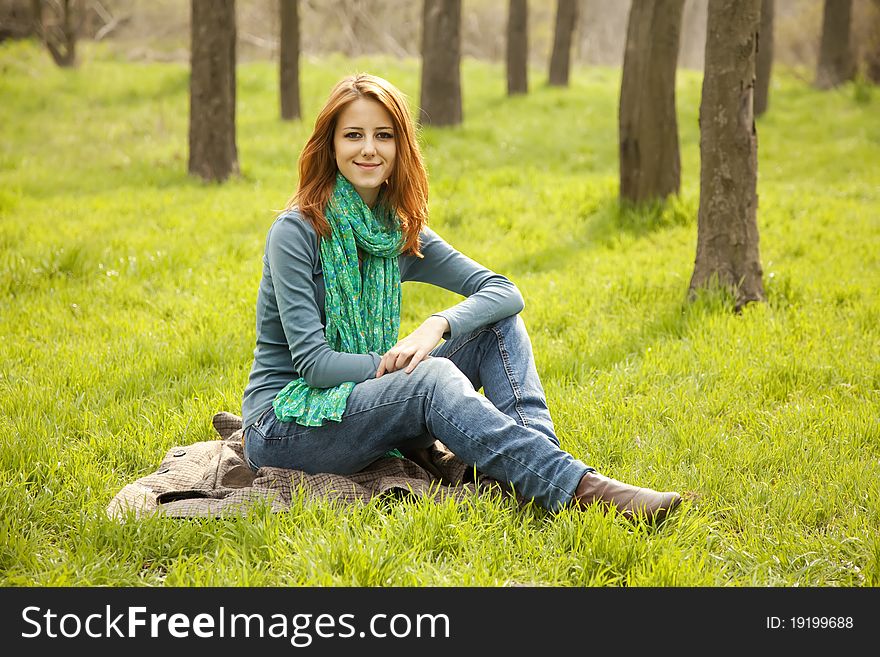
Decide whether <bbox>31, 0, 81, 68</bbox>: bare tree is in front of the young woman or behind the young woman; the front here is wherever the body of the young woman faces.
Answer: behind

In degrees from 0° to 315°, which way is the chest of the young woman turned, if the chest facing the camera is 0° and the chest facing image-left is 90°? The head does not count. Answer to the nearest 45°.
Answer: approximately 315°
